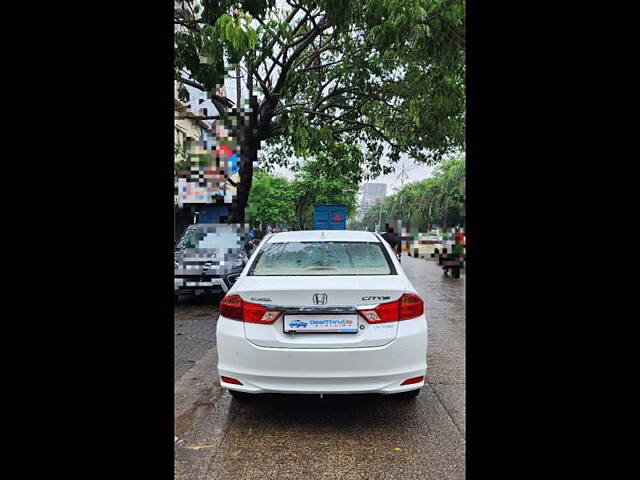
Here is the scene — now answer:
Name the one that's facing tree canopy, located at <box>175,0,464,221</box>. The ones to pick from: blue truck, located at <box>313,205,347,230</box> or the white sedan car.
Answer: the white sedan car

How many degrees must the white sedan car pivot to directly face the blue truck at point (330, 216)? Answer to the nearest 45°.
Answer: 0° — it already faces it

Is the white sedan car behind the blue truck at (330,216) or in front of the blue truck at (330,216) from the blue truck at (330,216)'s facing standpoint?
behind

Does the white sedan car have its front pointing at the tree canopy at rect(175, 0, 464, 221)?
yes

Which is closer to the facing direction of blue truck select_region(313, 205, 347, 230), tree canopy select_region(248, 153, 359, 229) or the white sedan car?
the tree canopy

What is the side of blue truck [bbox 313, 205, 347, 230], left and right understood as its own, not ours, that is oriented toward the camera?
back

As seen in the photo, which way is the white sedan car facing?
away from the camera

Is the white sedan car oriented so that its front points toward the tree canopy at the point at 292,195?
yes

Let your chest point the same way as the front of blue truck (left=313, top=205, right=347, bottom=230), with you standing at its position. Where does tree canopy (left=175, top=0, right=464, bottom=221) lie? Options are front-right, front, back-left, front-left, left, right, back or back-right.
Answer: back

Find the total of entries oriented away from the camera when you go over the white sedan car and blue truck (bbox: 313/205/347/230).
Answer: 2
